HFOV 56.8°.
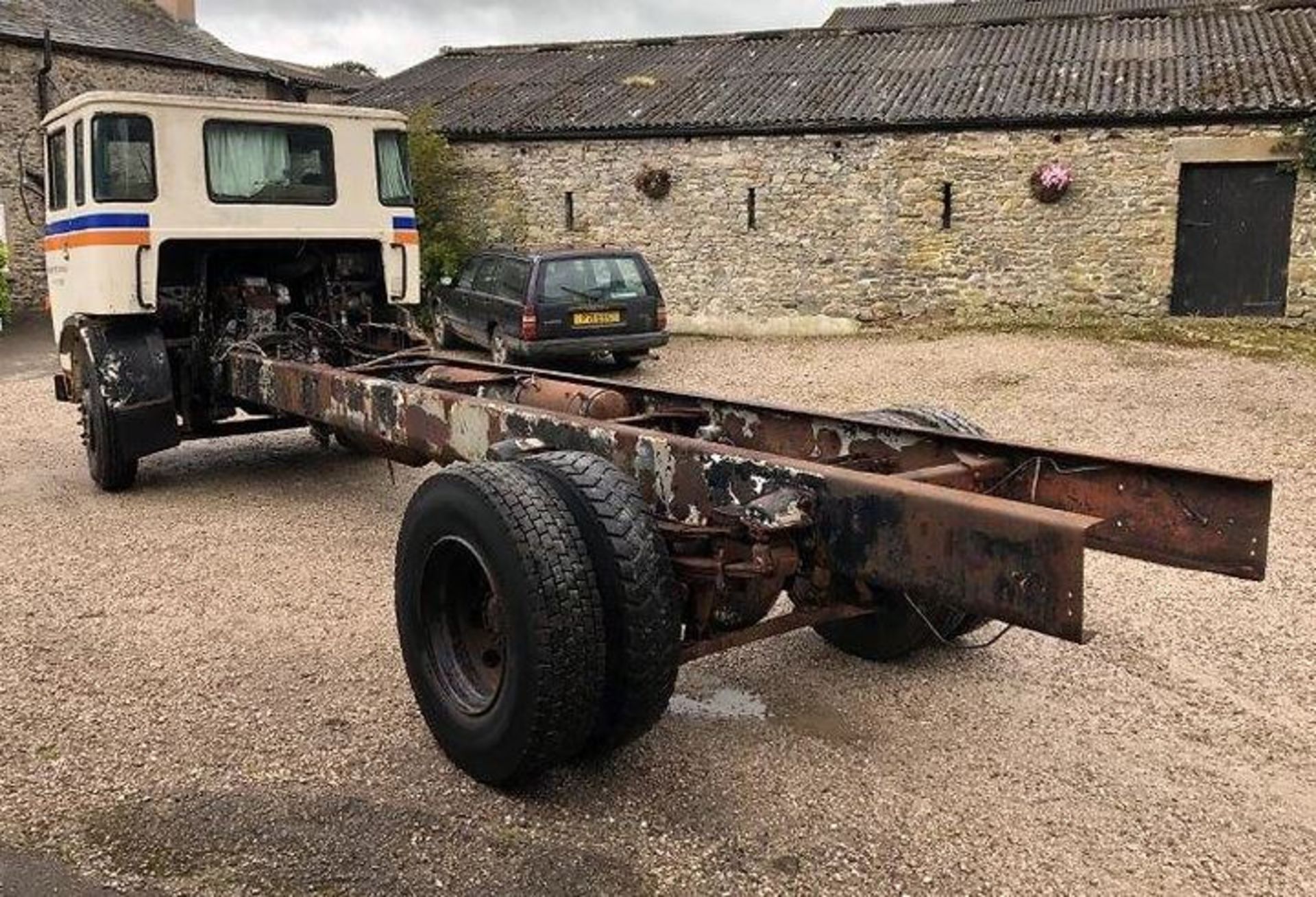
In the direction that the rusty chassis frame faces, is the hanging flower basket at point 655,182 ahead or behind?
ahead

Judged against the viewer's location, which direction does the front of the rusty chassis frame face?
facing away from the viewer and to the left of the viewer

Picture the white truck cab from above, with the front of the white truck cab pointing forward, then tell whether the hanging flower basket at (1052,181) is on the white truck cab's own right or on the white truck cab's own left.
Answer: on the white truck cab's own right

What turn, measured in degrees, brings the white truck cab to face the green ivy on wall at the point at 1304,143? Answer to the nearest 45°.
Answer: approximately 90° to its right

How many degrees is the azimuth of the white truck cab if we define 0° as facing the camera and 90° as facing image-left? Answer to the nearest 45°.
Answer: approximately 180°

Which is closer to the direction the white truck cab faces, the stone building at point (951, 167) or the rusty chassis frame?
the stone building

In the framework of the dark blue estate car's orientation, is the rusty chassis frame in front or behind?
behind

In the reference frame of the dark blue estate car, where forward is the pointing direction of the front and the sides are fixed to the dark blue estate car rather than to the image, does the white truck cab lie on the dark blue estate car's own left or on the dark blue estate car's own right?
on the dark blue estate car's own left

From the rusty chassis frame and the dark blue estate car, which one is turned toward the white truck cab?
the rusty chassis frame

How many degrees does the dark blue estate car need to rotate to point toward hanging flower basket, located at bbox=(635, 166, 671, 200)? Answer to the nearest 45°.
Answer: approximately 45° to its right

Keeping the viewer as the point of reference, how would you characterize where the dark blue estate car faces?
facing away from the viewer and to the left of the viewer
